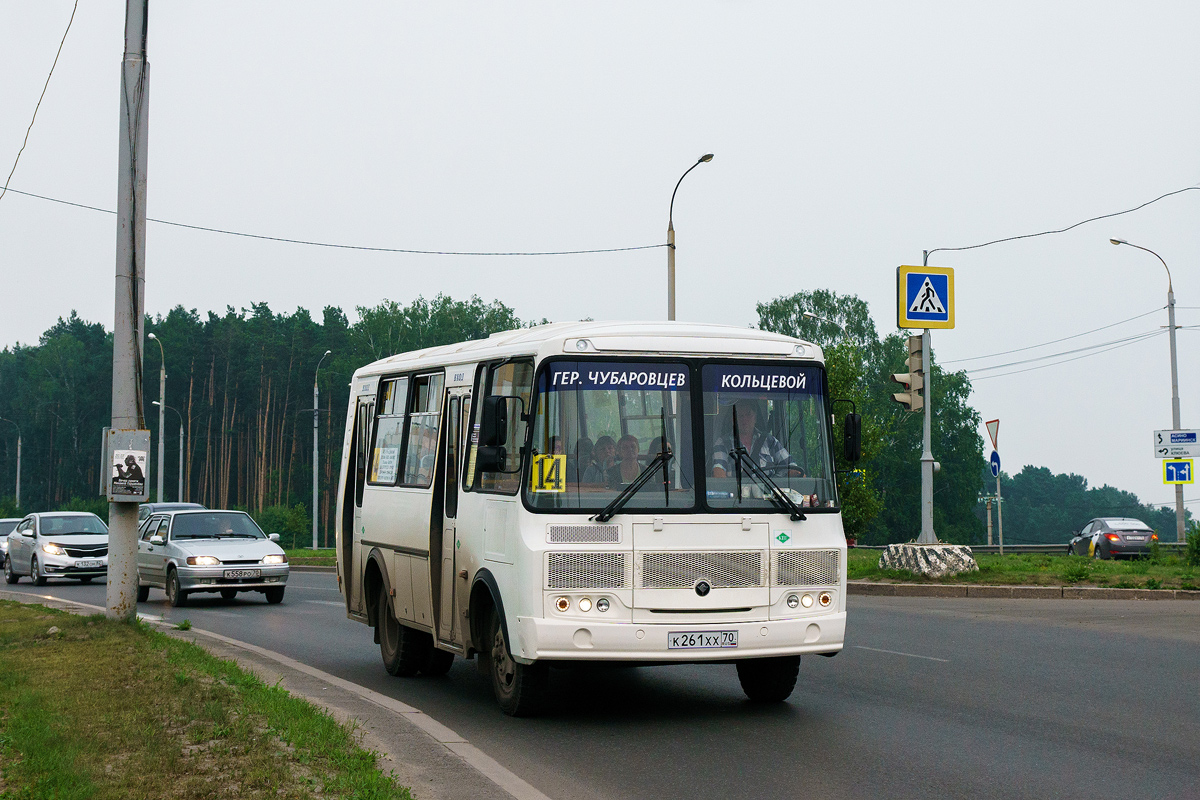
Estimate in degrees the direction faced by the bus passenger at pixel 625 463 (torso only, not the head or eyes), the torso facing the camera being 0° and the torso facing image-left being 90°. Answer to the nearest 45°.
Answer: approximately 315°

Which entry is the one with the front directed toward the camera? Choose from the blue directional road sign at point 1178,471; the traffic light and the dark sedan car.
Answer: the blue directional road sign

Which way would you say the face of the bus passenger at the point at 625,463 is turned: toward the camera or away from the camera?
toward the camera

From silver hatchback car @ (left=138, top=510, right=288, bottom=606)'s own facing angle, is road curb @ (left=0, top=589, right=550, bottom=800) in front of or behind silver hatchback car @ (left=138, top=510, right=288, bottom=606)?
in front

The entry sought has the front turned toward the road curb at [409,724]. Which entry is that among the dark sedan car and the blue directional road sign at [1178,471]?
the blue directional road sign

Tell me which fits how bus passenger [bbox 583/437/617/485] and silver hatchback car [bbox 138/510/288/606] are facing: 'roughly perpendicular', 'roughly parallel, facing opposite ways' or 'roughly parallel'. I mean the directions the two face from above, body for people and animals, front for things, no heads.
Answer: roughly parallel

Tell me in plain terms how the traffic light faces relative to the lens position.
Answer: facing to the left of the viewer

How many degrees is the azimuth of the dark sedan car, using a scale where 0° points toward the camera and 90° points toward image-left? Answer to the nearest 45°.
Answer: approximately 135°

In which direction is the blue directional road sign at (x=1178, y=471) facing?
toward the camera

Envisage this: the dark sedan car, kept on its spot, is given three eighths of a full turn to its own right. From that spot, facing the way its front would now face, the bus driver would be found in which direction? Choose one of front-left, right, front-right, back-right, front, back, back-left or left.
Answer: right

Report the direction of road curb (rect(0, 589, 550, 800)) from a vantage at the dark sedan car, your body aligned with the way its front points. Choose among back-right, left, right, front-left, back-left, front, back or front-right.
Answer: back-left

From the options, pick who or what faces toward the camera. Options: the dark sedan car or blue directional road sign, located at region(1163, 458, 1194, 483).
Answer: the blue directional road sign

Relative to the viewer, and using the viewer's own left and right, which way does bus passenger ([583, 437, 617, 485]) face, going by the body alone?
facing the viewer and to the right of the viewer

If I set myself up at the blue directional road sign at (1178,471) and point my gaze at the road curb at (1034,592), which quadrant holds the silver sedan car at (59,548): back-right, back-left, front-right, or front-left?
front-right

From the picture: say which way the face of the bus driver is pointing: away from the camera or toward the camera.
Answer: toward the camera
